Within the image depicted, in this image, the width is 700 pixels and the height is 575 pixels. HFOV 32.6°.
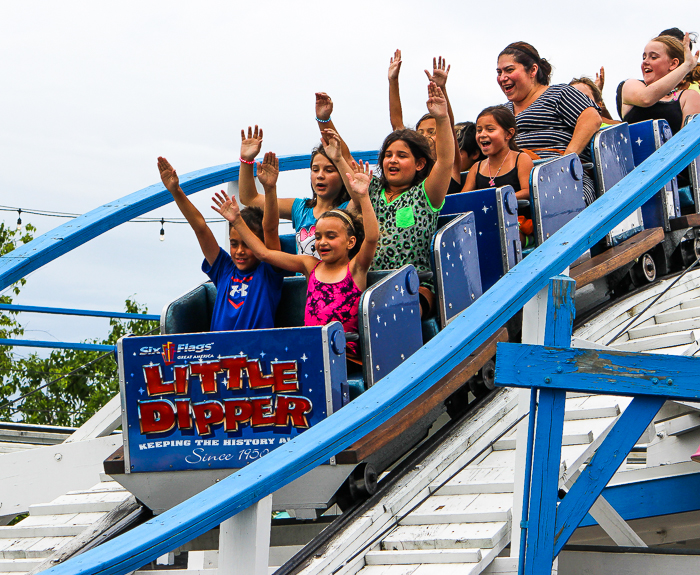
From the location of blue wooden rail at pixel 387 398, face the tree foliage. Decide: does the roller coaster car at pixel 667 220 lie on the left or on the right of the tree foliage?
right

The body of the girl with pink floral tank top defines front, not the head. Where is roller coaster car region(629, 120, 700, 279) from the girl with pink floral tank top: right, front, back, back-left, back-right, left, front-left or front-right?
back

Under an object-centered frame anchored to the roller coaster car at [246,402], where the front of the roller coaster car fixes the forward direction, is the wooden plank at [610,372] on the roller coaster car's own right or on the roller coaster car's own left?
on the roller coaster car's own left

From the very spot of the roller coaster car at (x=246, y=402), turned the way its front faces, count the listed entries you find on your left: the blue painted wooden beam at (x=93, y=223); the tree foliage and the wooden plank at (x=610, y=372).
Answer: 1

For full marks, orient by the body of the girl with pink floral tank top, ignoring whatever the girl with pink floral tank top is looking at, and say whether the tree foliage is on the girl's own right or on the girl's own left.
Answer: on the girl's own right

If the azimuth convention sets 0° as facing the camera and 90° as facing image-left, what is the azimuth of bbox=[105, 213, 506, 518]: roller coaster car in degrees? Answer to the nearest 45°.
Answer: approximately 45°
